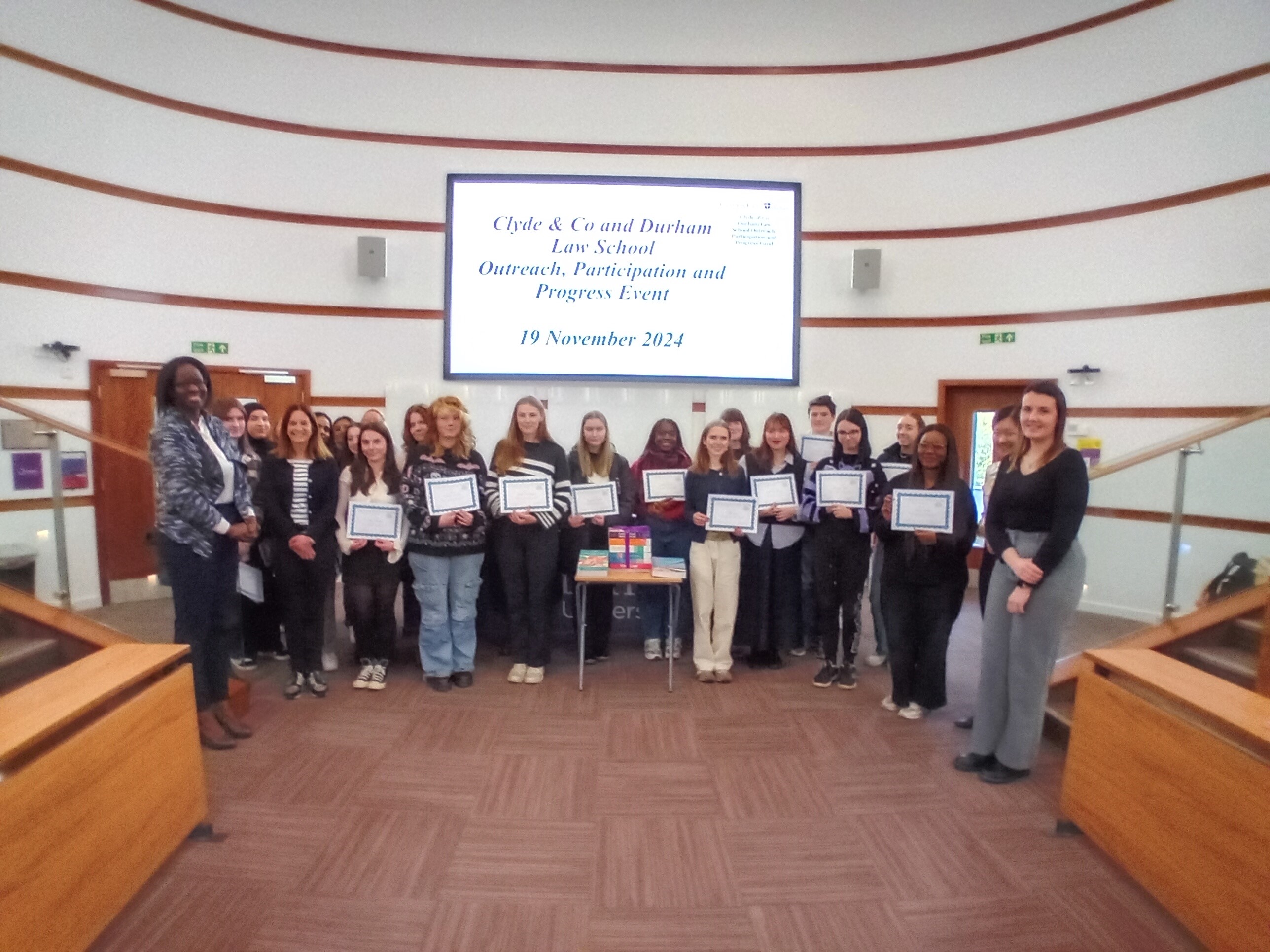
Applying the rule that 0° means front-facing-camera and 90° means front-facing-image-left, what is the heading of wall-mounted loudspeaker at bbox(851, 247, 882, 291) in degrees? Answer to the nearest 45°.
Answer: approximately 0°

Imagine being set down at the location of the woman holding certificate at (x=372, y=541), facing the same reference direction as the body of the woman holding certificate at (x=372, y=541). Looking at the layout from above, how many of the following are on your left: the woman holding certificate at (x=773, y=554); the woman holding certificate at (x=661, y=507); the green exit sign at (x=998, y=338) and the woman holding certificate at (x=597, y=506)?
4

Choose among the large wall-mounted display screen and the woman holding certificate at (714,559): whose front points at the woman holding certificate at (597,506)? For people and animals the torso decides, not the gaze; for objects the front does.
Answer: the large wall-mounted display screen

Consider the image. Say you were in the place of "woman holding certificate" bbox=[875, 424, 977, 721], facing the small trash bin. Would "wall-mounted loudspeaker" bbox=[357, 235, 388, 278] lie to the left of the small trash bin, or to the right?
right

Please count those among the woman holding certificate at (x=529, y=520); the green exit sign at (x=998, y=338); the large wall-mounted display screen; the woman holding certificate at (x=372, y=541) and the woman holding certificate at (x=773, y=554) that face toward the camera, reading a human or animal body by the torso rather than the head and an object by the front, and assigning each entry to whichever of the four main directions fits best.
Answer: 5

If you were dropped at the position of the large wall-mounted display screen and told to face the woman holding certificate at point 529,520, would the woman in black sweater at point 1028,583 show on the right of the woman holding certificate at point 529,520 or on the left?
left

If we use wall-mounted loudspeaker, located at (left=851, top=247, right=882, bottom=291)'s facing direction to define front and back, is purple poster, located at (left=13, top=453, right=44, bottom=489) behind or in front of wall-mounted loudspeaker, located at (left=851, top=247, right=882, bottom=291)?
in front

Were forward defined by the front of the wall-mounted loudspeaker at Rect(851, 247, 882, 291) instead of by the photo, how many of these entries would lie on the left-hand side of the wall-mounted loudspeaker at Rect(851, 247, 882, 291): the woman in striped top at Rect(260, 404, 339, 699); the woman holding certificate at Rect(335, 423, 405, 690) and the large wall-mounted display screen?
0

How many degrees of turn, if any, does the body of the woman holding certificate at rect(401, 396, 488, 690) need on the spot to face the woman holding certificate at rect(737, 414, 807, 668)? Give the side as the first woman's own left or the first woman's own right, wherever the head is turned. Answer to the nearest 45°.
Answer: approximately 90° to the first woman's own left

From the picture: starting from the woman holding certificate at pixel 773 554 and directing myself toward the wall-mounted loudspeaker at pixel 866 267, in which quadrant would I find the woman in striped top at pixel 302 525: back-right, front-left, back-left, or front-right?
back-left

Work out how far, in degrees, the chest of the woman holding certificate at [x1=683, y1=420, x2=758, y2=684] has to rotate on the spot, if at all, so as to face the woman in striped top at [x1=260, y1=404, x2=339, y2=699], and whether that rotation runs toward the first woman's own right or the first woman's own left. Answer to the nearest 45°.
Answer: approximately 90° to the first woman's own right

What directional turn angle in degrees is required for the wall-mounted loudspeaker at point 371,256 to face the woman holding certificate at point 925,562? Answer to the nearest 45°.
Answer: approximately 45° to its left

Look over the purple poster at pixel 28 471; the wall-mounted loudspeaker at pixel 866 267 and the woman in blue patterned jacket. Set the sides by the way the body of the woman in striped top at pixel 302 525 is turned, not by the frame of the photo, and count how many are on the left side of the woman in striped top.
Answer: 1

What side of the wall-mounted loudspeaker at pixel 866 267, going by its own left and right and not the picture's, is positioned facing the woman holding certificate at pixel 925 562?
front

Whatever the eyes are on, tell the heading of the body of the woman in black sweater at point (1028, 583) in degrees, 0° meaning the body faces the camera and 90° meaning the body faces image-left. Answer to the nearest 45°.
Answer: approximately 45°

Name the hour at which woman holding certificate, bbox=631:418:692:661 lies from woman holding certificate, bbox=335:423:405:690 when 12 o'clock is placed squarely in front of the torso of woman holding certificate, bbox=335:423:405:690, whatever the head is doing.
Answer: woman holding certificate, bbox=631:418:692:661 is roughly at 9 o'clock from woman holding certificate, bbox=335:423:405:690.

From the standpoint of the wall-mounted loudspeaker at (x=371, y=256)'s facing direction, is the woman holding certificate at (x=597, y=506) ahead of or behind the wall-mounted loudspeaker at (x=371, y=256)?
ahead
